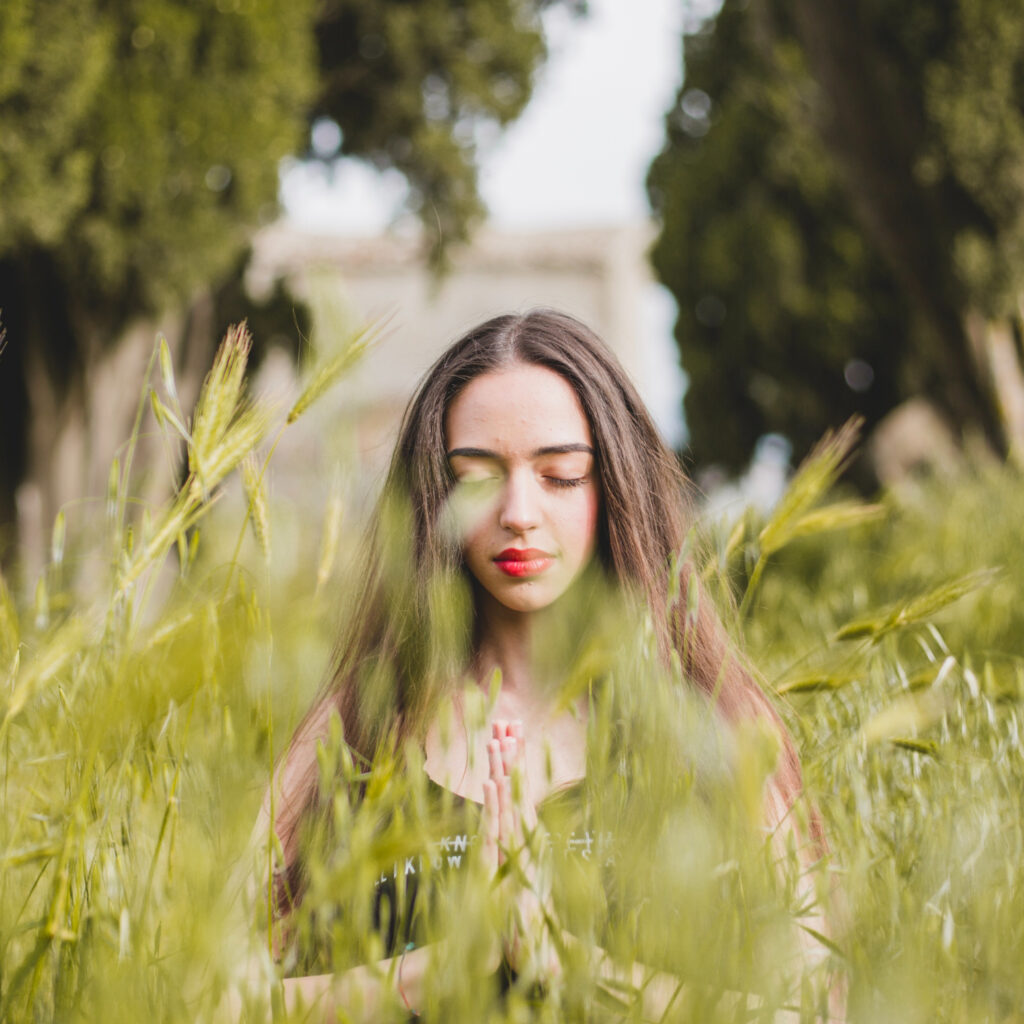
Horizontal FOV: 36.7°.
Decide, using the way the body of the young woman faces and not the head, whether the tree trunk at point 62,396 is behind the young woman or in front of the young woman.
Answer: behind

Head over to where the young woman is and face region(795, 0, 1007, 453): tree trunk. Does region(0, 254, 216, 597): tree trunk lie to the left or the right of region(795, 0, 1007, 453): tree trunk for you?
left

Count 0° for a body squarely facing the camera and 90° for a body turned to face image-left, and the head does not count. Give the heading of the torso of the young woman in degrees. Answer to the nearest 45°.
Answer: approximately 0°

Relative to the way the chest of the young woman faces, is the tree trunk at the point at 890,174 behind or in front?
behind

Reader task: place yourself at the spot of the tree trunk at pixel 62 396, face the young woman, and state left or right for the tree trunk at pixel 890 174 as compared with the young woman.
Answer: left
